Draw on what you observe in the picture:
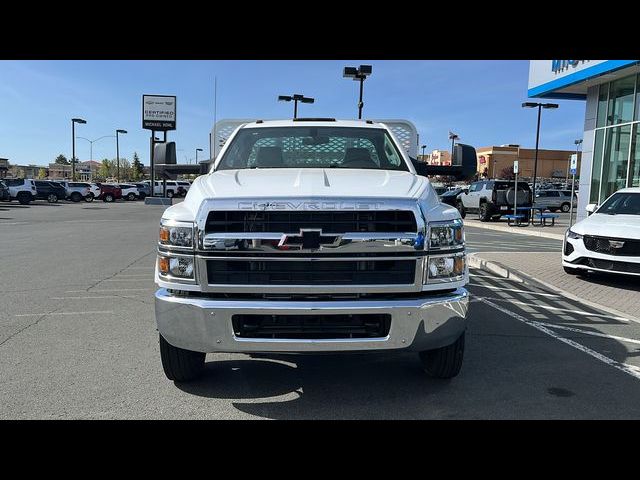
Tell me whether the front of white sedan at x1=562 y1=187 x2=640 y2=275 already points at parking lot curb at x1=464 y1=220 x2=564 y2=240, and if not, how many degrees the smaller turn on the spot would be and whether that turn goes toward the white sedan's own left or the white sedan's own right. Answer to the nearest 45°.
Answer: approximately 135° to the white sedan's own right

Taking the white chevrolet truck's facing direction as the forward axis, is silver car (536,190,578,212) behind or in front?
behind

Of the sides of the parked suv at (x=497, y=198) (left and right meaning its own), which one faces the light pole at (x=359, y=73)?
left

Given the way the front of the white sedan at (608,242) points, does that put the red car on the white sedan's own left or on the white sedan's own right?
on the white sedan's own right

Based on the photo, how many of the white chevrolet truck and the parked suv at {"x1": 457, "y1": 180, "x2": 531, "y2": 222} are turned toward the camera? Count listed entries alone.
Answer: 1

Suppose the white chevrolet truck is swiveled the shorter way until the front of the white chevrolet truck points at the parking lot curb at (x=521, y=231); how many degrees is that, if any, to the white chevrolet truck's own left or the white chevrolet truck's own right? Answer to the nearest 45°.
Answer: approximately 135° to the white chevrolet truck's own left

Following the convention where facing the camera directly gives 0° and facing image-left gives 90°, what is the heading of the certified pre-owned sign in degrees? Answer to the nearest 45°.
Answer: approximately 0°

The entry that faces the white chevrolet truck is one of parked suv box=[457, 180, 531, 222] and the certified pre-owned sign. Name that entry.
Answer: the certified pre-owned sign

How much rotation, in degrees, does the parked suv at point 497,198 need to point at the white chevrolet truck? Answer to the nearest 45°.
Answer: approximately 135° to its left

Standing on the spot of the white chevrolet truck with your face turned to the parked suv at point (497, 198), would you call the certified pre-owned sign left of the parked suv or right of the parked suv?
left
